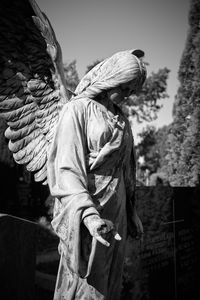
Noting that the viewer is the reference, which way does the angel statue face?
facing the viewer and to the right of the viewer

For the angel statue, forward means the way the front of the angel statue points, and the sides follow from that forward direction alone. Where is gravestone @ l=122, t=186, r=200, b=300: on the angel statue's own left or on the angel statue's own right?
on the angel statue's own left

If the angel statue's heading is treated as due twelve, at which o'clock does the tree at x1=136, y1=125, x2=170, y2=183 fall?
The tree is roughly at 8 o'clock from the angel statue.

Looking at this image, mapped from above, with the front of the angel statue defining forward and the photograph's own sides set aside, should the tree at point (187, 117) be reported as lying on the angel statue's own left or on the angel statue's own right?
on the angel statue's own left
